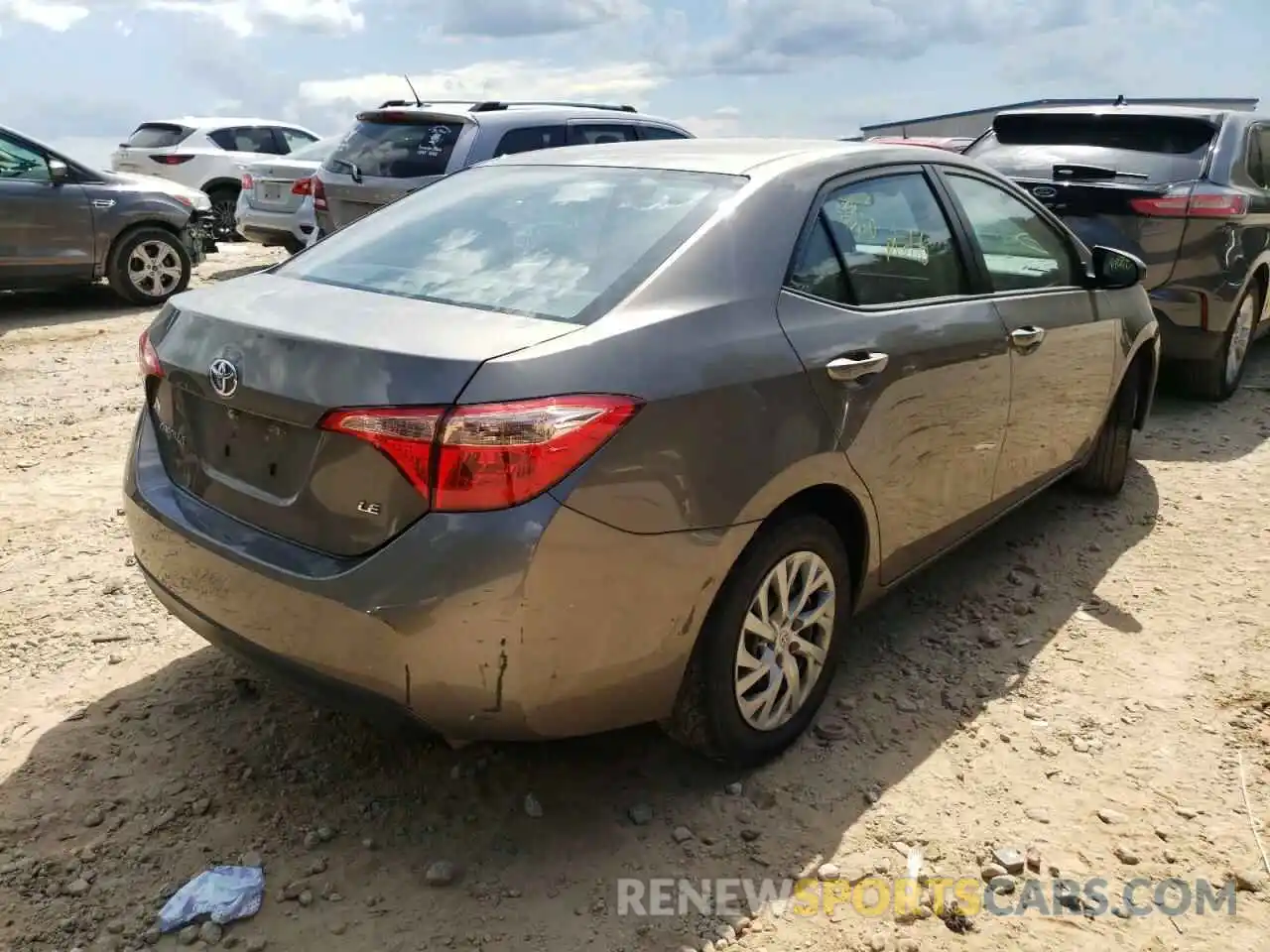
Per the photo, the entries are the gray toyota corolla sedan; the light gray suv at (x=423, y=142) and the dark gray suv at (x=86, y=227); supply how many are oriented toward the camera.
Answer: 0

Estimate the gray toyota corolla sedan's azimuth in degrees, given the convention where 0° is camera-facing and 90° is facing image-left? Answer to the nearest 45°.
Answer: approximately 225°

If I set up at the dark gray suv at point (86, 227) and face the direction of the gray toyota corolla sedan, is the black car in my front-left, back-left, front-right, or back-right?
front-left

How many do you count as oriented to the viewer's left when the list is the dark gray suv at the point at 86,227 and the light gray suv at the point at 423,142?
0

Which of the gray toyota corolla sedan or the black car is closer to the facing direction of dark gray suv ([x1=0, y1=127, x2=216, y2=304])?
the black car

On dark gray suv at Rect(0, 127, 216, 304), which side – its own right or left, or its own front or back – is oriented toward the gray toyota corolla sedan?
right

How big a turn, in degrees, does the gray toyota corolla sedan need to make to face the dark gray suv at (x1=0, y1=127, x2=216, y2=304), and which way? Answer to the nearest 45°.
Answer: approximately 90° to its left

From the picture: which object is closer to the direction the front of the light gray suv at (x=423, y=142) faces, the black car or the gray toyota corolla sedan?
the black car

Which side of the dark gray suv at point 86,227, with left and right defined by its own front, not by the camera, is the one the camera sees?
right

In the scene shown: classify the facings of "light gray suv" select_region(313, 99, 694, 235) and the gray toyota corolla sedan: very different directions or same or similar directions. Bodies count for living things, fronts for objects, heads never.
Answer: same or similar directions

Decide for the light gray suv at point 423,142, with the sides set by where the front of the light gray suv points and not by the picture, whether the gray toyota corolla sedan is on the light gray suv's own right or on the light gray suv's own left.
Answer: on the light gray suv's own right

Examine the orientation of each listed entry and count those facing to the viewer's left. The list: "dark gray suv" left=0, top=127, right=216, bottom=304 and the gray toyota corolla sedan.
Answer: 0

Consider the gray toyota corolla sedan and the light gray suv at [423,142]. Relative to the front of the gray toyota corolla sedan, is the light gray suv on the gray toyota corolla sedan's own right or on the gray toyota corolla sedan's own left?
on the gray toyota corolla sedan's own left

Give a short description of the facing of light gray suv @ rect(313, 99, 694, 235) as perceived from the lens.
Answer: facing away from the viewer and to the right of the viewer
